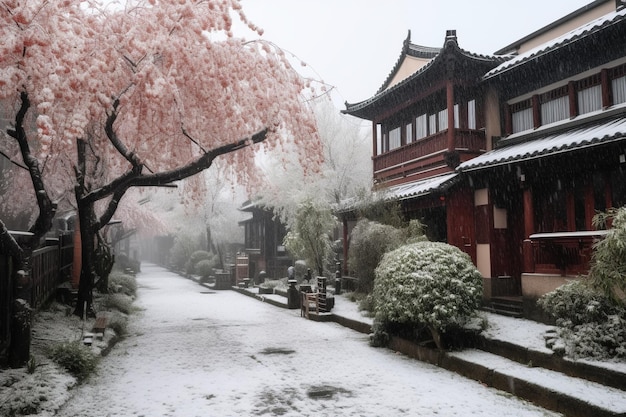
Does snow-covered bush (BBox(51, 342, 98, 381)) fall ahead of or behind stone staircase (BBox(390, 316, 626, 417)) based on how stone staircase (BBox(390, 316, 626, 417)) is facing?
ahead

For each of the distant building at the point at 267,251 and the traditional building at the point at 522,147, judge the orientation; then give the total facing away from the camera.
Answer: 0

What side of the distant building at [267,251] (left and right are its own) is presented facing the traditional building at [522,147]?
left

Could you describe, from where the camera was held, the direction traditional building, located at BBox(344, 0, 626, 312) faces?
facing the viewer and to the left of the viewer

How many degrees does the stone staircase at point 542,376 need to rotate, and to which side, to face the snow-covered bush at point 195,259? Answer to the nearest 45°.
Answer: approximately 90° to its right

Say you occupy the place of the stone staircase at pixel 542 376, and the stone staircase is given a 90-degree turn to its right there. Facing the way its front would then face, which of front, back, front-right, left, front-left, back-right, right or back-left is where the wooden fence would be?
front-left

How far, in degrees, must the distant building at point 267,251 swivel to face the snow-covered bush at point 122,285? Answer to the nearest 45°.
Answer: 0° — it already faces it

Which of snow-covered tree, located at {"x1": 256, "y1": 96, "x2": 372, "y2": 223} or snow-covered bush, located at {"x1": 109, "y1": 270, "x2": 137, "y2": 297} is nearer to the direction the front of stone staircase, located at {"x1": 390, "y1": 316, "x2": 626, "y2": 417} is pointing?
the snow-covered bush
